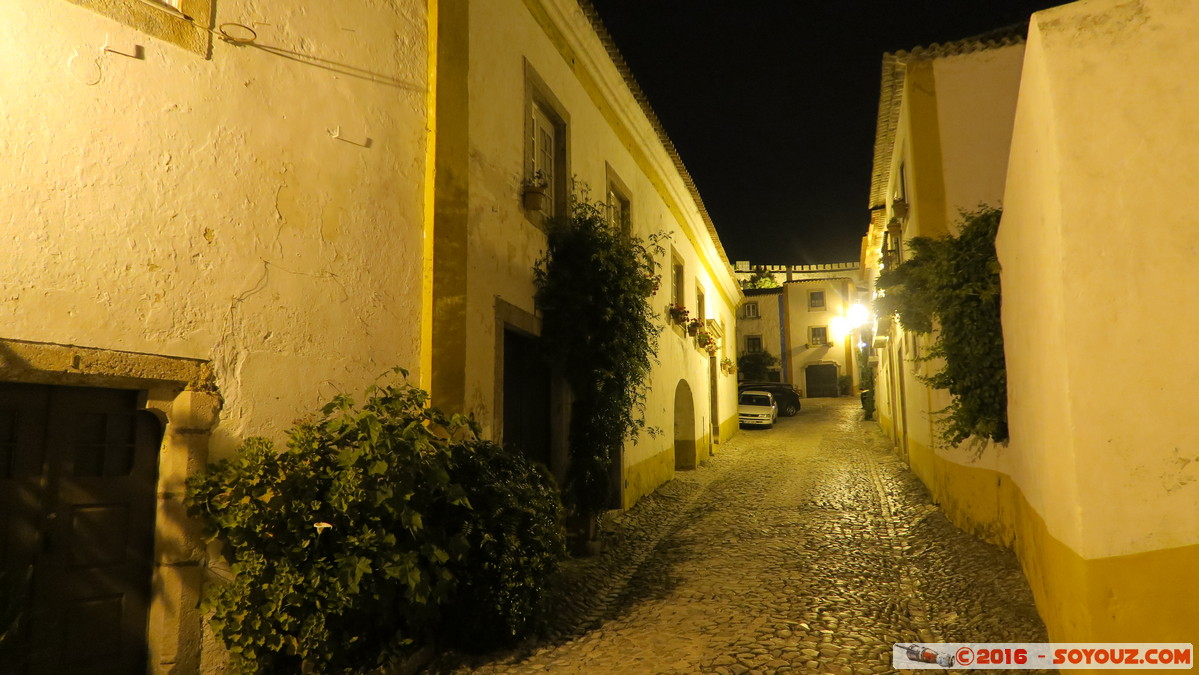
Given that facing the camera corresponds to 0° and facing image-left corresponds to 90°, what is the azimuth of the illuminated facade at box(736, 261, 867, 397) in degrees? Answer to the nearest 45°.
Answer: approximately 0°

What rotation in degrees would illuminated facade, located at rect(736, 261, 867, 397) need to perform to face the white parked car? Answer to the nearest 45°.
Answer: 0° — it already faces it

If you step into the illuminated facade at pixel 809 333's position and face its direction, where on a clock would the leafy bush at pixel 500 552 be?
The leafy bush is roughly at 12 o'clock from the illuminated facade.

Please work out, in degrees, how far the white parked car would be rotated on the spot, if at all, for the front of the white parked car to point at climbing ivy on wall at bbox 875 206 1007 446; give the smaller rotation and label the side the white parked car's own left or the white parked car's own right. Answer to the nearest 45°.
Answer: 0° — it already faces it

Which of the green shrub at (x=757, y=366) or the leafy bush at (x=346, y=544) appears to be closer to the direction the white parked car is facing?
the leafy bush

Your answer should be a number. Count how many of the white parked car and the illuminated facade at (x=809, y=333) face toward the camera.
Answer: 2

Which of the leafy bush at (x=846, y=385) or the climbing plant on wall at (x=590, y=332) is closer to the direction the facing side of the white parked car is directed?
the climbing plant on wall
